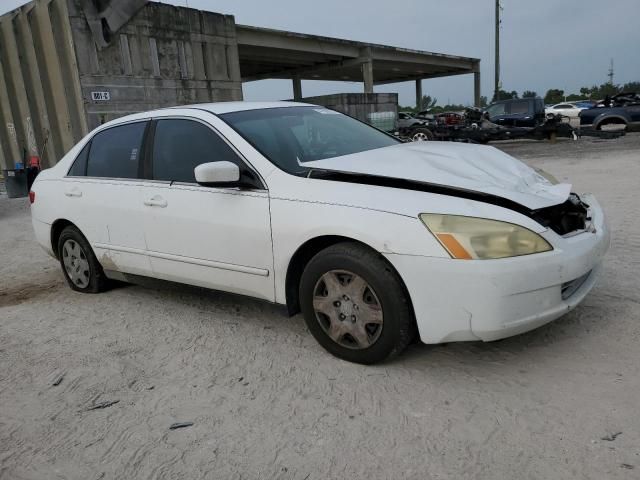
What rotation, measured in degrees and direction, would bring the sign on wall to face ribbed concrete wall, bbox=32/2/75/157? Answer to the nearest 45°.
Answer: approximately 90° to its right

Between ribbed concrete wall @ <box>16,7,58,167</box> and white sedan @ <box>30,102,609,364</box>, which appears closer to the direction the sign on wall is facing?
the white sedan

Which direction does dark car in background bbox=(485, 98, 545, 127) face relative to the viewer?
to the viewer's left

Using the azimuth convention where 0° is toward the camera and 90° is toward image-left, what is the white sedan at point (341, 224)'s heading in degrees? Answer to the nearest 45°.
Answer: approximately 315°

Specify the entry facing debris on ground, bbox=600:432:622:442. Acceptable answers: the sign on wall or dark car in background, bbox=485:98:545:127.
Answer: the sign on wall

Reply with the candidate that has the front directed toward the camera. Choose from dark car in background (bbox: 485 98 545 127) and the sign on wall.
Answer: the sign on wall

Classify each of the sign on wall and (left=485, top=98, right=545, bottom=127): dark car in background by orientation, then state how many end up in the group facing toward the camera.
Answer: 1

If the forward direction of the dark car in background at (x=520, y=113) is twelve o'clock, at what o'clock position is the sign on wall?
The sign on wall is roughly at 11 o'clock from the dark car in background.

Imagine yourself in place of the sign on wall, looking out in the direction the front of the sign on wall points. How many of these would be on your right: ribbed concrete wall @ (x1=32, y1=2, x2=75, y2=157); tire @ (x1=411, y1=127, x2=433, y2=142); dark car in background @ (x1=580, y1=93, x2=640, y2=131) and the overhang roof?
1

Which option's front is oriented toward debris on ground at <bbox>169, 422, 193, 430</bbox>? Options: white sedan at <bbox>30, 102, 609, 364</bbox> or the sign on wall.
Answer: the sign on wall

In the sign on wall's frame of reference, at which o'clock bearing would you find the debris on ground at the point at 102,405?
The debris on ground is roughly at 12 o'clock from the sign on wall.

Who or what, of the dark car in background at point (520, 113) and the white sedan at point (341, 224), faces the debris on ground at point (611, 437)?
the white sedan

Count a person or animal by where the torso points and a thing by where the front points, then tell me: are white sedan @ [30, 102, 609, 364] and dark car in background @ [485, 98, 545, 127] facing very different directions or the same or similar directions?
very different directions

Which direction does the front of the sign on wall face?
toward the camera
